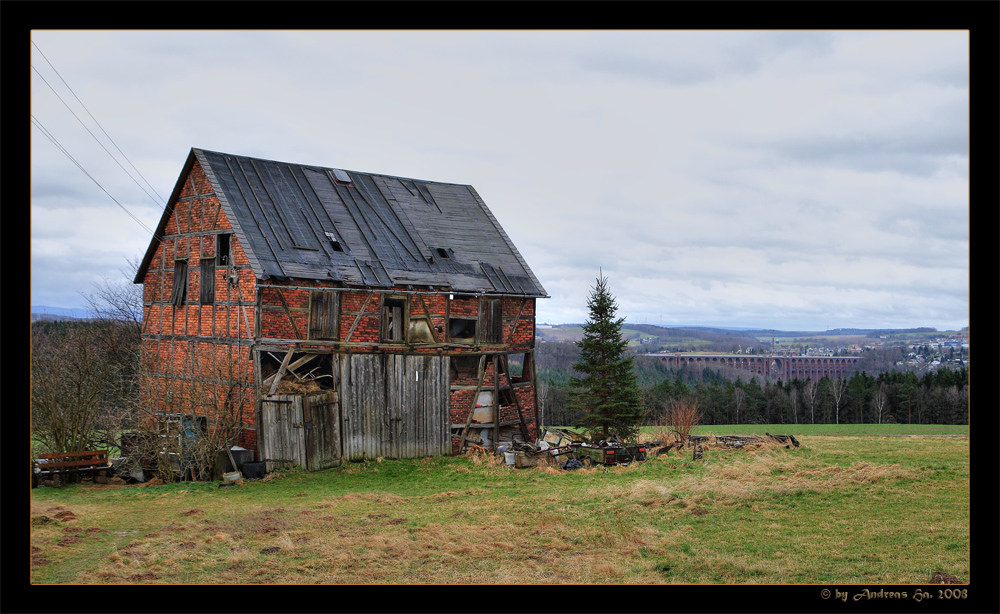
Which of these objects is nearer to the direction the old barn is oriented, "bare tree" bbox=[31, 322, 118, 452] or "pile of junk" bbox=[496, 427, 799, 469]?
the pile of junk

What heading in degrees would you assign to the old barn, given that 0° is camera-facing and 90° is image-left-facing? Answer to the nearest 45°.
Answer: approximately 315°

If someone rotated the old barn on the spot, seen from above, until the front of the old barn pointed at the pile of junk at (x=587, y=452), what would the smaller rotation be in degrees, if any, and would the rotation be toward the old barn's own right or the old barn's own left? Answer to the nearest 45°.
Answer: approximately 45° to the old barn's own left

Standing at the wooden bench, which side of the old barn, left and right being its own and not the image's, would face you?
right
